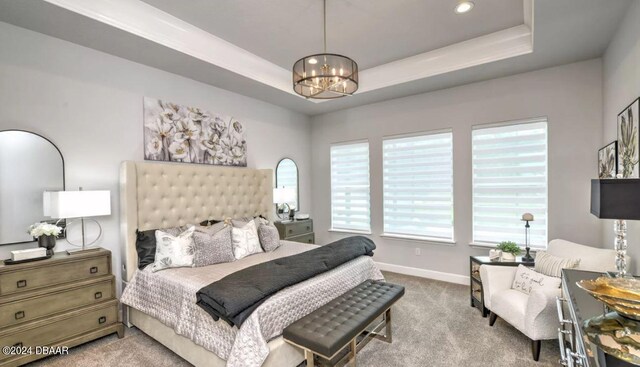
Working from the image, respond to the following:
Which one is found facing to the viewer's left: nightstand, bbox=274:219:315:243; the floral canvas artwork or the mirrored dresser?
the mirrored dresser

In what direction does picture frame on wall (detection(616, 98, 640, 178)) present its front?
to the viewer's left

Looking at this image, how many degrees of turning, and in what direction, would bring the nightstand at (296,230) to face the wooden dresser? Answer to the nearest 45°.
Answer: approximately 90° to its right

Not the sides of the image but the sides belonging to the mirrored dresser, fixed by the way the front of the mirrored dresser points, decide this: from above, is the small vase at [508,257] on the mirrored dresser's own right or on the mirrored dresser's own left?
on the mirrored dresser's own right

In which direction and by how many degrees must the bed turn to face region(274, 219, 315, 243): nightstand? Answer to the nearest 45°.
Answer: approximately 90° to its left

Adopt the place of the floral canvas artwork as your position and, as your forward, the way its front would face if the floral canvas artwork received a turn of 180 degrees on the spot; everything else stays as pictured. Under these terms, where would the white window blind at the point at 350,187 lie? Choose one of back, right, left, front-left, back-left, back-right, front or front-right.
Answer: back-right

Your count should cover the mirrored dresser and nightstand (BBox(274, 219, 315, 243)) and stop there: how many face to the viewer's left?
1

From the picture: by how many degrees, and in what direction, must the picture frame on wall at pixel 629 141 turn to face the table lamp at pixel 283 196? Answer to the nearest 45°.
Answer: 0° — it already faces it

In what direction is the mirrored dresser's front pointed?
to the viewer's left
